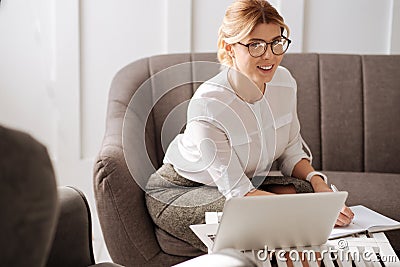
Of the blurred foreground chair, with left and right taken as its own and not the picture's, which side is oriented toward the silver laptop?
front

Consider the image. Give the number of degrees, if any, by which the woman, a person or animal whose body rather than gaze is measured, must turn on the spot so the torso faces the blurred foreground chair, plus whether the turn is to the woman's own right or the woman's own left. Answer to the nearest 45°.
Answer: approximately 45° to the woman's own right

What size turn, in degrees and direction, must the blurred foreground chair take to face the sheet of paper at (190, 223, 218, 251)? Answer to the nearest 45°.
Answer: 0° — it already faces it

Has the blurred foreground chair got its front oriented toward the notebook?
yes

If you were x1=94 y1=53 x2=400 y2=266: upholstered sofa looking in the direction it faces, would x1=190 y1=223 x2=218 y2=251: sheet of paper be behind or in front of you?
in front

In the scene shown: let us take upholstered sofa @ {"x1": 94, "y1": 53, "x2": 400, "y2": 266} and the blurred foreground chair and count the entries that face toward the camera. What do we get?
1

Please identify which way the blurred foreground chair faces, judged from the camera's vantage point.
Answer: facing away from the viewer and to the right of the viewer

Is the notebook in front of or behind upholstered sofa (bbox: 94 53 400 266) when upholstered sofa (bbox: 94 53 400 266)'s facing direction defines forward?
in front

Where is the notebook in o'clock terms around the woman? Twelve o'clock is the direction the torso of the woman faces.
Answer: The notebook is roughly at 12 o'clock from the woman.

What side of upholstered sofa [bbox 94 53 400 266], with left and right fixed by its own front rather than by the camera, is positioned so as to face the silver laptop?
front
